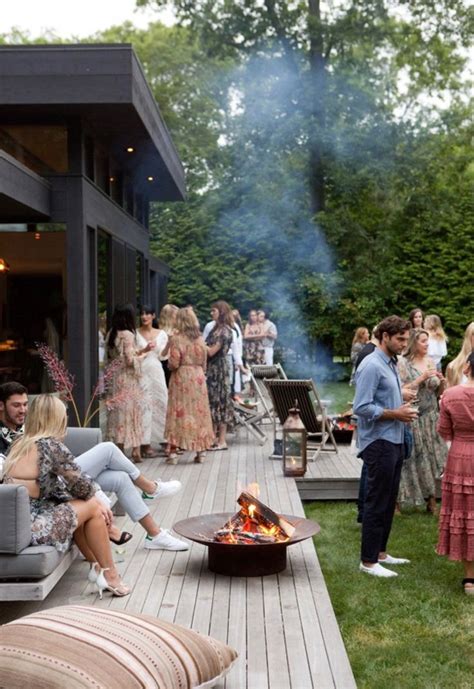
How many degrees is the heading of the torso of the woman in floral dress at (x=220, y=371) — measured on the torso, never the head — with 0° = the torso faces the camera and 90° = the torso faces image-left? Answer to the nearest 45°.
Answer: approximately 90°

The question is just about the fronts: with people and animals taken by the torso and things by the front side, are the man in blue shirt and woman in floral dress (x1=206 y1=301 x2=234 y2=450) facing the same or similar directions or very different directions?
very different directions

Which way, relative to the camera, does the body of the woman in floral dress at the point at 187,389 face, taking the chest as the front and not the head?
away from the camera

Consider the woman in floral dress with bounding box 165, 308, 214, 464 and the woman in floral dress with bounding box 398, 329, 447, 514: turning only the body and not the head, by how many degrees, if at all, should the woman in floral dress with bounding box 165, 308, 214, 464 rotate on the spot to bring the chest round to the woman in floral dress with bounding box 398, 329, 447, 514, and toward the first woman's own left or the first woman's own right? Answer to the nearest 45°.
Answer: approximately 135° to the first woman's own right

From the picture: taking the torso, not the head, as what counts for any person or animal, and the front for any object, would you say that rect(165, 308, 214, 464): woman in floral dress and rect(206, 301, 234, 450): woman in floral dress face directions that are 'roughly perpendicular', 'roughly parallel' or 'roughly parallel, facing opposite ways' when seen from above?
roughly perpendicular

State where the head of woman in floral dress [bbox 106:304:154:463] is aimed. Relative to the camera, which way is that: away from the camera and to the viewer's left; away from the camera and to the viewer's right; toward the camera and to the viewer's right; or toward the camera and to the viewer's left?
away from the camera and to the viewer's right

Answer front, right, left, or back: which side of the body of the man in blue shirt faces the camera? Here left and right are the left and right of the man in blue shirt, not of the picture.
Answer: right

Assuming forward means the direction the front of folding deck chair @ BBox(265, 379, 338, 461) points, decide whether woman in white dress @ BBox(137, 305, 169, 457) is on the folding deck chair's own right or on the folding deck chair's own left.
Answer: on the folding deck chair's own left

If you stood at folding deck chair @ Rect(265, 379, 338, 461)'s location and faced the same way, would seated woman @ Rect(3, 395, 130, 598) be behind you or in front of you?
behind
